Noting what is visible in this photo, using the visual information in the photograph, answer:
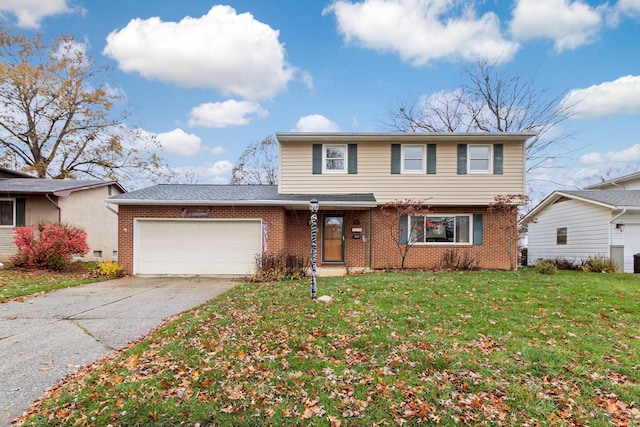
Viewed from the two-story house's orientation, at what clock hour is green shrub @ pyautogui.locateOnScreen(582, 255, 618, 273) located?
The green shrub is roughly at 9 o'clock from the two-story house.

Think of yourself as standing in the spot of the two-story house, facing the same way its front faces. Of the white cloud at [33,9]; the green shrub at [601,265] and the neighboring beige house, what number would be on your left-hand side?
1

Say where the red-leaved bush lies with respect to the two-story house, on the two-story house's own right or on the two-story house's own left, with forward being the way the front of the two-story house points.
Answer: on the two-story house's own right

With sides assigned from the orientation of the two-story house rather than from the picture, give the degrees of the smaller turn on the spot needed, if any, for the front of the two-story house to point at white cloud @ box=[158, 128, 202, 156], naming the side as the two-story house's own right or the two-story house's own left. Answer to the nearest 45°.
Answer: approximately 135° to the two-story house's own right

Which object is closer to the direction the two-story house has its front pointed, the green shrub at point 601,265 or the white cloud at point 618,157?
the green shrub

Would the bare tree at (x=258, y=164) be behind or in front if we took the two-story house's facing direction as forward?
behind

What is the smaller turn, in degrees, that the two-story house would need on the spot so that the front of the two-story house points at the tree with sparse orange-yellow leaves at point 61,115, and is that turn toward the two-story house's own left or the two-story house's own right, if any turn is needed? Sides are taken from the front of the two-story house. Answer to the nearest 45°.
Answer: approximately 135° to the two-story house's own right

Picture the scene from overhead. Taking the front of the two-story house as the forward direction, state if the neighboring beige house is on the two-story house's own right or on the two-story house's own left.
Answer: on the two-story house's own right

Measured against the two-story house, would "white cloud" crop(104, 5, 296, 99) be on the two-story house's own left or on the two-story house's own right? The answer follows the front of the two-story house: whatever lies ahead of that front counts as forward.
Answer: on the two-story house's own right

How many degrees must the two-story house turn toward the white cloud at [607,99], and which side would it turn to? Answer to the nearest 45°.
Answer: approximately 135° to its left

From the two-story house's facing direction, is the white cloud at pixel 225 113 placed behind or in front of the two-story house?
behind

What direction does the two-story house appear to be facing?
toward the camera
